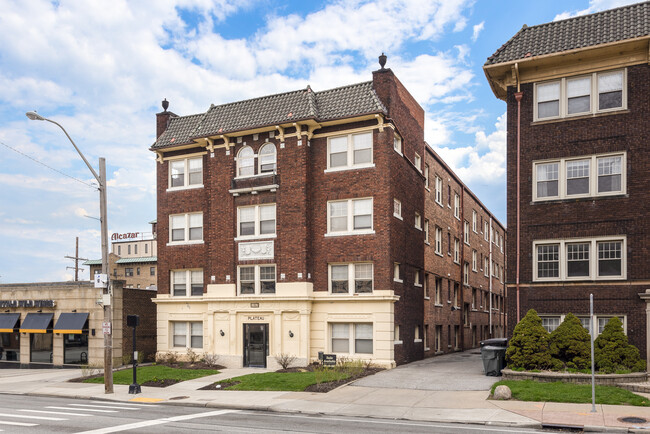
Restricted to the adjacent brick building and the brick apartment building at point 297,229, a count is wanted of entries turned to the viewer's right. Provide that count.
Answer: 0

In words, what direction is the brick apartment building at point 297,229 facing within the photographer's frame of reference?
facing the viewer and to the left of the viewer

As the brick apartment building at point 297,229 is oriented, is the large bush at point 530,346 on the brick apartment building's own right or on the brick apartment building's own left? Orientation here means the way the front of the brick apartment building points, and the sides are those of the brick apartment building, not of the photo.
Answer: on the brick apartment building's own left

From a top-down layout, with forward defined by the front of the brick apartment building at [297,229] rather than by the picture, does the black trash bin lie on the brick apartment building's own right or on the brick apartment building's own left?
on the brick apartment building's own left

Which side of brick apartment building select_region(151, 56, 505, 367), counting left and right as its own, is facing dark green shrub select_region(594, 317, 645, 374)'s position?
left

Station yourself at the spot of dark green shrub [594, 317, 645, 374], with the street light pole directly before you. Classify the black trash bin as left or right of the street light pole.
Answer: right

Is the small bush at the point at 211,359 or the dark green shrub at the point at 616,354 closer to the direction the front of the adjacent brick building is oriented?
the dark green shrub

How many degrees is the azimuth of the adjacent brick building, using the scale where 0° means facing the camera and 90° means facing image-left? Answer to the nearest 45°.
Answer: approximately 0°

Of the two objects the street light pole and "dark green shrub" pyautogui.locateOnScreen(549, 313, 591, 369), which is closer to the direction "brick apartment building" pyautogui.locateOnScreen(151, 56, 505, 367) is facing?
the street light pole
